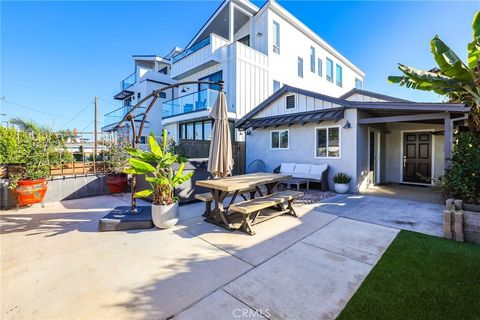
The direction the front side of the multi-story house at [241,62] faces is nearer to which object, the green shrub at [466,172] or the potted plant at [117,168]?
the potted plant

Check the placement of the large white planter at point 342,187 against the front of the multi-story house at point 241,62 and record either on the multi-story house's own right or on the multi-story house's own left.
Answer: on the multi-story house's own left

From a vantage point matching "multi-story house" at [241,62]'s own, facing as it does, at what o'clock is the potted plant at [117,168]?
The potted plant is roughly at 12 o'clock from the multi-story house.

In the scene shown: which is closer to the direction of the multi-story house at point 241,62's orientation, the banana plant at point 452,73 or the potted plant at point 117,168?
the potted plant

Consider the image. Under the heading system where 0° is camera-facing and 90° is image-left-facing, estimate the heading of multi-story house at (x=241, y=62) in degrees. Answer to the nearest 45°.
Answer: approximately 45°

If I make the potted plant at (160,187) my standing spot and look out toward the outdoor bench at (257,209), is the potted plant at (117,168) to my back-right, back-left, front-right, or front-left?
back-left

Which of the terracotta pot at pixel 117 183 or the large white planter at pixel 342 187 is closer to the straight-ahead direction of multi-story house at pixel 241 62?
the terracotta pot

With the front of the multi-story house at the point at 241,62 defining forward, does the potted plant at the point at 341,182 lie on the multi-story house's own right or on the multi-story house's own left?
on the multi-story house's own left
